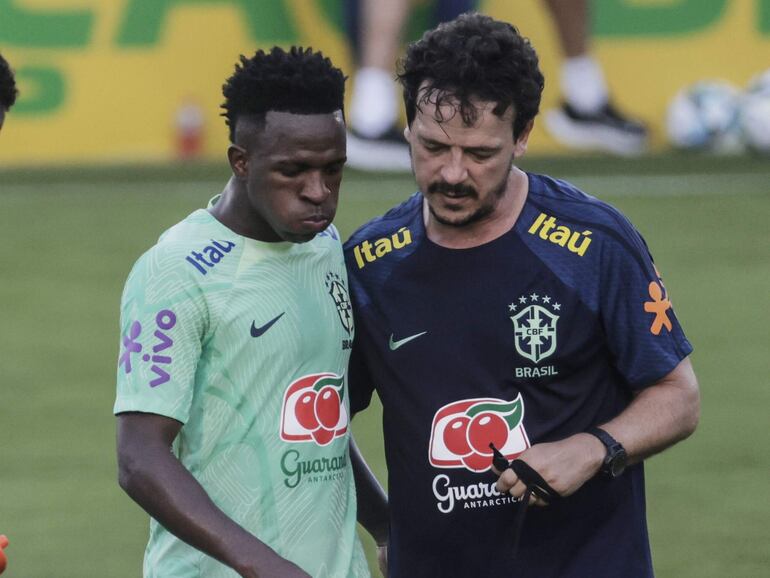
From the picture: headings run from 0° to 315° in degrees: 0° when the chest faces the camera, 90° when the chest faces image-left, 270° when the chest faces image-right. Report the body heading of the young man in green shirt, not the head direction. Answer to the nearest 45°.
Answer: approximately 315°

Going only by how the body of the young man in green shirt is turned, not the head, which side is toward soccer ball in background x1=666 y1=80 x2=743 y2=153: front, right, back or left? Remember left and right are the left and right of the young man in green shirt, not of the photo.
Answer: left

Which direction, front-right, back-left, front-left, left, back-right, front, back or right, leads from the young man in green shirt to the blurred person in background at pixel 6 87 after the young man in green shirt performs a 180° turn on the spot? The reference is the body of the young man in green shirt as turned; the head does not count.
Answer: front

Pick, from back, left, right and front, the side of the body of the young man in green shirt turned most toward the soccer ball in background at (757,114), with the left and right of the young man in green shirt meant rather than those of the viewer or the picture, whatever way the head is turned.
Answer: left

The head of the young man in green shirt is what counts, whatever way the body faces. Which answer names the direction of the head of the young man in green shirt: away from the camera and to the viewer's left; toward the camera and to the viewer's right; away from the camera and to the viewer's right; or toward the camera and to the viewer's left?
toward the camera and to the viewer's right

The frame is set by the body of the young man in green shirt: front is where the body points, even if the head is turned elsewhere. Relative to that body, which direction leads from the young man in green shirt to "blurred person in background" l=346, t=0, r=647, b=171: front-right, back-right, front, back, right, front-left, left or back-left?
back-left
